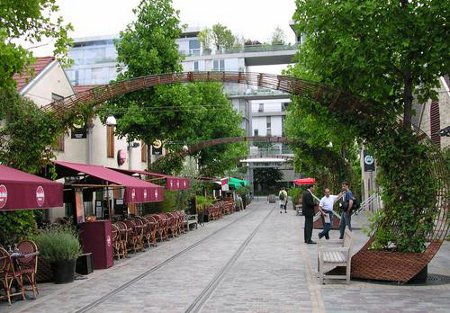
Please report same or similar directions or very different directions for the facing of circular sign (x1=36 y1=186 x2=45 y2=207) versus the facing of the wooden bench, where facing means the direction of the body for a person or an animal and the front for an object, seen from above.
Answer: very different directions

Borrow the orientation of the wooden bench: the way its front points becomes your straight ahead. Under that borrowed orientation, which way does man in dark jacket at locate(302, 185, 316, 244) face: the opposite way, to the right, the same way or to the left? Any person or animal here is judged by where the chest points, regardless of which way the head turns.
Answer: the opposite way

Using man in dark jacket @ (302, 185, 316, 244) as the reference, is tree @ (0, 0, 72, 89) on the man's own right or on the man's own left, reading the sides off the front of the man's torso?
on the man's own right

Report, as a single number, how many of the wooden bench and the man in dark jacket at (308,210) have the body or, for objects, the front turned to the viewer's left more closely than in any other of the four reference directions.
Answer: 1

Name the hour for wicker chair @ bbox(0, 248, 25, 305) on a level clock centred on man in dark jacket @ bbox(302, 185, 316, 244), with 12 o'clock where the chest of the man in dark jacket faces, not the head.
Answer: The wicker chair is roughly at 4 o'clock from the man in dark jacket.

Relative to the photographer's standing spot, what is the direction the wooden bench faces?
facing to the left of the viewer

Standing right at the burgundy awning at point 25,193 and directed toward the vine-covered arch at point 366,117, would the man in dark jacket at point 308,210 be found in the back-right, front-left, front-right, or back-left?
front-left

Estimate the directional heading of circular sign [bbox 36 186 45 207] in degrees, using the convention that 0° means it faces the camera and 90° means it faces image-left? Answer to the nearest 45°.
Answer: approximately 315°

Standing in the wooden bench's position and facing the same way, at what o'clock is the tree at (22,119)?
The tree is roughly at 12 o'clock from the wooden bench.

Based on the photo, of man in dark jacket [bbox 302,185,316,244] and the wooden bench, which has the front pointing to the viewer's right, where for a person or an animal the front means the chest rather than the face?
the man in dark jacket

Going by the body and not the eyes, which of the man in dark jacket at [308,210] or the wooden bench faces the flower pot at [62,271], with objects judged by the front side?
the wooden bench

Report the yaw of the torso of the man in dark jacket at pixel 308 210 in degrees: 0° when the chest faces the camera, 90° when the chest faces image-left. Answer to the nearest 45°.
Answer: approximately 270°
